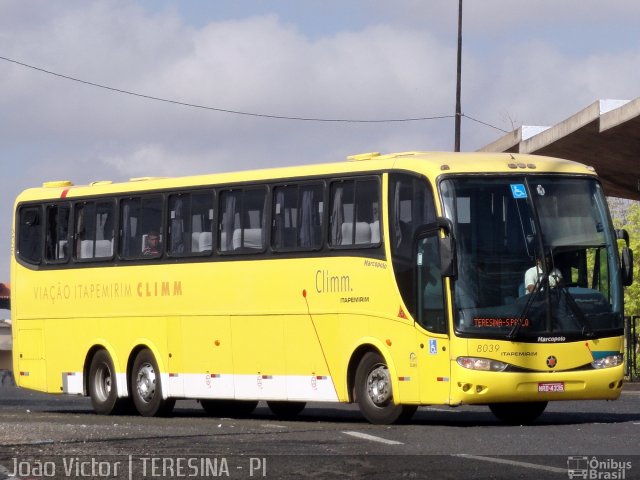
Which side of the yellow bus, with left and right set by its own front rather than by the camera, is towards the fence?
left

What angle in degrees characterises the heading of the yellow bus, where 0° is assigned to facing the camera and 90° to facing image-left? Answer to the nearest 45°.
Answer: approximately 315°

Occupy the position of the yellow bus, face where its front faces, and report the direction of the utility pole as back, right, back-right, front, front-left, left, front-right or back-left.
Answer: back-left
